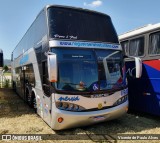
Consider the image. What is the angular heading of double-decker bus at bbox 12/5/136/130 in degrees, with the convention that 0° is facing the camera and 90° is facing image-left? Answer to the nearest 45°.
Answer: approximately 315°

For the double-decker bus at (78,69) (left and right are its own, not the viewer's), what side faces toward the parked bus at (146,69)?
left
